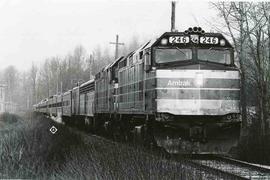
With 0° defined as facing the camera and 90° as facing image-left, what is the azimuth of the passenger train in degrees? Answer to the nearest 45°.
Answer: approximately 315°
